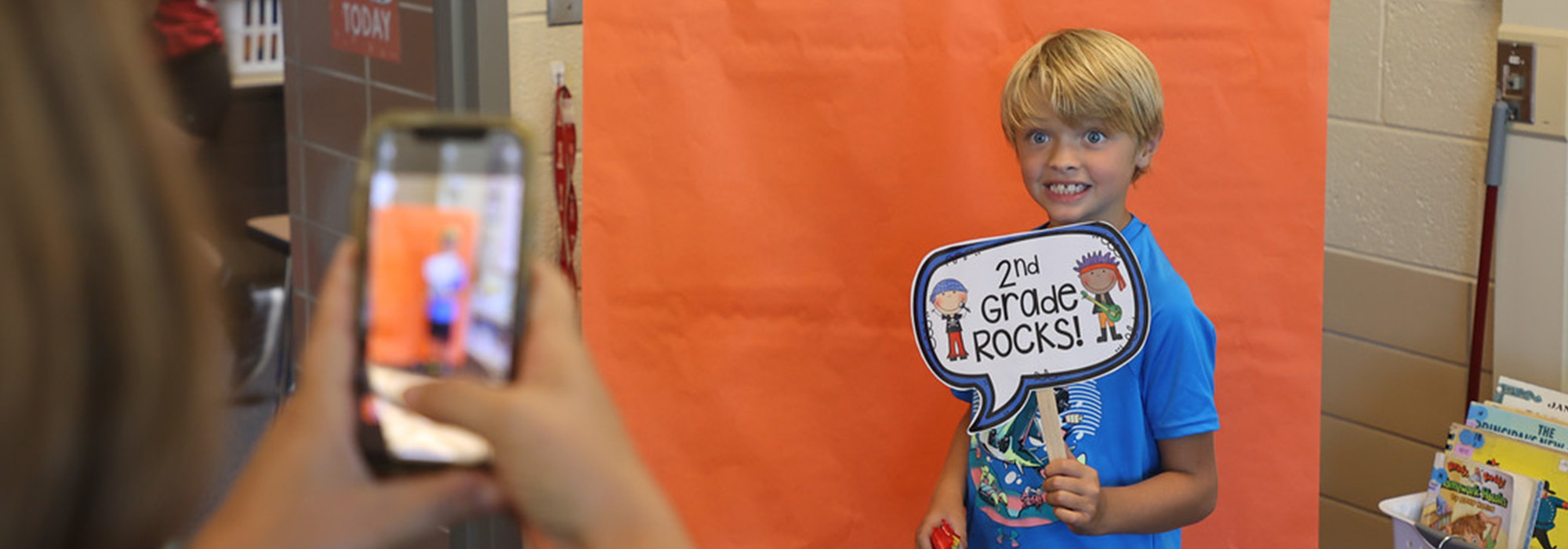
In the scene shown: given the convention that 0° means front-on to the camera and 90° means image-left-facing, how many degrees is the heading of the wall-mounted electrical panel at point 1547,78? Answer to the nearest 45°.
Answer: approximately 45°

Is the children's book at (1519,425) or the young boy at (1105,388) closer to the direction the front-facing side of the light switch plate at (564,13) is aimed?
the young boy

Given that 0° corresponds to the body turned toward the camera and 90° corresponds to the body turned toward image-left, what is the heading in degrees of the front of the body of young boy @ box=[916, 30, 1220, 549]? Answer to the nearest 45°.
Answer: approximately 45°

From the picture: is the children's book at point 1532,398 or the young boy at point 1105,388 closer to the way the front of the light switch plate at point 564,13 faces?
the young boy

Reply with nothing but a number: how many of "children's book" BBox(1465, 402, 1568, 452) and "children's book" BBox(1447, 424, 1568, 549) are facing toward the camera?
2

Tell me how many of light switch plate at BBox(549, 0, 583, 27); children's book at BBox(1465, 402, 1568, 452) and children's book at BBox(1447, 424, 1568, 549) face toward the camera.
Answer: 3
